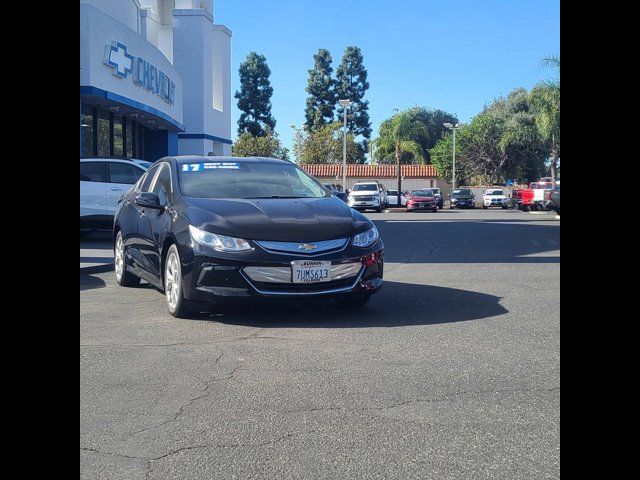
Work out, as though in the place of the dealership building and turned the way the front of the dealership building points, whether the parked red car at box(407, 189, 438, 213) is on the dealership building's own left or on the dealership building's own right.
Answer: on the dealership building's own left

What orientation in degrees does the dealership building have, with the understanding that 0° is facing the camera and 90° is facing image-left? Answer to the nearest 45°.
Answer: approximately 315°

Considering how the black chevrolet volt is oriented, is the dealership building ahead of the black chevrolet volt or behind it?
behind

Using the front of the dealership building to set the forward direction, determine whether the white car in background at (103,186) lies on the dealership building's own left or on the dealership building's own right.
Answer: on the dealership building's own right

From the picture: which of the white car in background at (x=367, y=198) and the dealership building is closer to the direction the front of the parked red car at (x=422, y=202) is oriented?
the dealership building

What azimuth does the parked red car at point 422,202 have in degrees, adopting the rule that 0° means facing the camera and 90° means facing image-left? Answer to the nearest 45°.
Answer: approximately 0°

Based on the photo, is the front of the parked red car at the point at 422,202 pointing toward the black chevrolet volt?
yes

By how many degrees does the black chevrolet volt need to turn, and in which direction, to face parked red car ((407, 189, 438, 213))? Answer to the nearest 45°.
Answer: approximately 135° to its left

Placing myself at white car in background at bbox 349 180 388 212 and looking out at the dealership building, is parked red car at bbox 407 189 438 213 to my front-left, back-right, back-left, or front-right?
back-left

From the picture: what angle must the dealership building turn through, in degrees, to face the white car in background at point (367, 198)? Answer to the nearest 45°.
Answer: approximately 90° to its left
